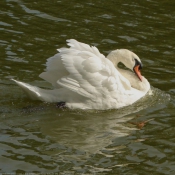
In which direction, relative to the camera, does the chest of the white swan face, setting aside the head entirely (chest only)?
to the viewer's right
